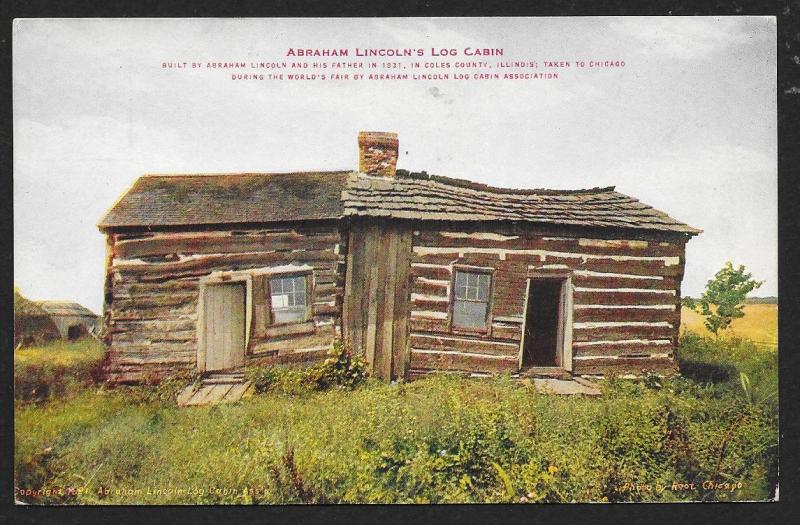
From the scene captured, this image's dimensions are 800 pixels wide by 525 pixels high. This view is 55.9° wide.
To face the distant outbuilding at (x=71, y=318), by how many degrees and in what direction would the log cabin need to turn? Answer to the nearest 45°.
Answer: approximately 90° to its right

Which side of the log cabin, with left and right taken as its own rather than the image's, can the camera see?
front
